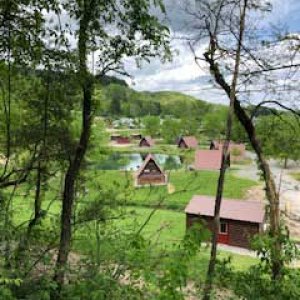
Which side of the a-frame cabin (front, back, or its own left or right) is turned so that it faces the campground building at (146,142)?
back

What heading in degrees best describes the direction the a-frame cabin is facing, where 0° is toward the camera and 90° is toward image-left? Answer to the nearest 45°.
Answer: approximately 0°

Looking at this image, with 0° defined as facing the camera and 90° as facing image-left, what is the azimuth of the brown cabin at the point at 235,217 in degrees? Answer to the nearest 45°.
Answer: approximately 0°

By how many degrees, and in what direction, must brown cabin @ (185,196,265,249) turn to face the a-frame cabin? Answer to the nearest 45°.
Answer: approximately 135° to its right

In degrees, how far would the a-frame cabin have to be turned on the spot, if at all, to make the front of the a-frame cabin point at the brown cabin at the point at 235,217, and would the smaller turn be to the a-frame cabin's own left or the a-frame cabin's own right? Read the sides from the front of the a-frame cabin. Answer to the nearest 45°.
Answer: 0° — it already faces it

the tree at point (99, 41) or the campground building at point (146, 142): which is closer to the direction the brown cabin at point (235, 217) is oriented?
the tree

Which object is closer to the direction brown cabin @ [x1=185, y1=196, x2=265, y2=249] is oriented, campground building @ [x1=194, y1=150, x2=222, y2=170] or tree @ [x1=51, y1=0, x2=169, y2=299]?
the tree

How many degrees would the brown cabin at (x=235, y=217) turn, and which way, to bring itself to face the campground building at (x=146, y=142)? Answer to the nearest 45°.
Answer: approximately 180°

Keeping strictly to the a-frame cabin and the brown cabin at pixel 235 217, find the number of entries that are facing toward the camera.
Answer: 2

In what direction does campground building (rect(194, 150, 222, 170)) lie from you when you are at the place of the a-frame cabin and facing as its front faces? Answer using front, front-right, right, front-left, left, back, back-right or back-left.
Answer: back-left
